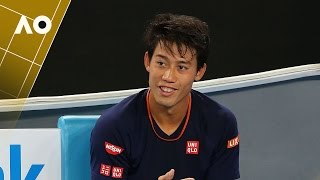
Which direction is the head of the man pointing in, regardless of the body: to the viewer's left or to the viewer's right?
to the viewer's left

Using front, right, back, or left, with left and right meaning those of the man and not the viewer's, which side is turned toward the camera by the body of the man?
front
